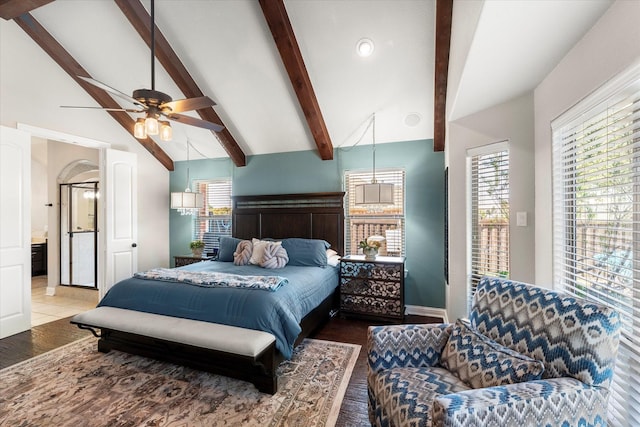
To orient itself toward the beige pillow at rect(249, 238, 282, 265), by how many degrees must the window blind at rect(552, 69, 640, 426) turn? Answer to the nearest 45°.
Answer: approximately 45° to its right

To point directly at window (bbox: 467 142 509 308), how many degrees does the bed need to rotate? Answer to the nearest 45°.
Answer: approximately 135° to its left

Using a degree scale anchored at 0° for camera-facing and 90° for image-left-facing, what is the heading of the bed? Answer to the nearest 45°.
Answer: approximately 45°

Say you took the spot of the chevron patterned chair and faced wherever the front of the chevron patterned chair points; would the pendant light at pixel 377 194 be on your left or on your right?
on your right

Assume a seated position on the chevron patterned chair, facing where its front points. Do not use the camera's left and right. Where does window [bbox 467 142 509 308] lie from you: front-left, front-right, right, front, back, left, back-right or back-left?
back-right

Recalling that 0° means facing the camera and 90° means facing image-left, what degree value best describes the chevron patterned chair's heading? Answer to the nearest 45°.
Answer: approximately 45°

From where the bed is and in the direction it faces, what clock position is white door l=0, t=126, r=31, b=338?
The white door is roughly at 3 o'clock from the bed.

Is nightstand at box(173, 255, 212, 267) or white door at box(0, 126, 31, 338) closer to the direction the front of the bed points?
the white door

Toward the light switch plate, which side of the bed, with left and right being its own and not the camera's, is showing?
left

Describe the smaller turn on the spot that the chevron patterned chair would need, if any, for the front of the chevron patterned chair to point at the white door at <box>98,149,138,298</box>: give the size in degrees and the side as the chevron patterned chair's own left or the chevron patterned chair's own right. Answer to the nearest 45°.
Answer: approximately 45° to the chevron patterned chair's own right

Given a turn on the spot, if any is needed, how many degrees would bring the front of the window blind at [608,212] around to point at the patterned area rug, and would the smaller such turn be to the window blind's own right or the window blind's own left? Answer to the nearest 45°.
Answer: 0° — it already faces it

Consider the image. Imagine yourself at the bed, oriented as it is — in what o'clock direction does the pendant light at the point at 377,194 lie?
The pendant light is roughly at 7 o'clock from the bed.
